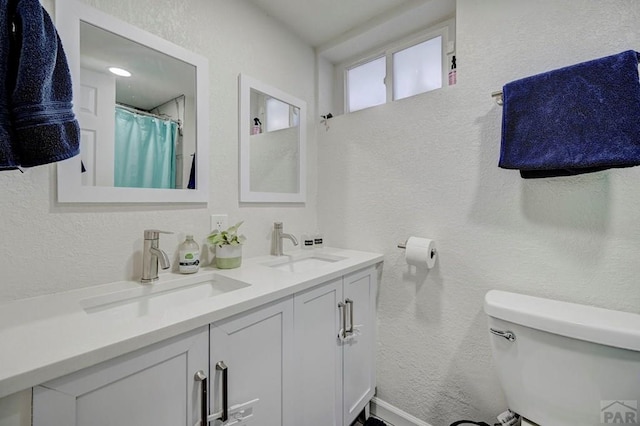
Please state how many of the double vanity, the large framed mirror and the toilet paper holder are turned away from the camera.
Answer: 0

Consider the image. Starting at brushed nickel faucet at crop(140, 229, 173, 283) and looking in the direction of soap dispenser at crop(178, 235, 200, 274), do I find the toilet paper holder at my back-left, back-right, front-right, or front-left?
front-right

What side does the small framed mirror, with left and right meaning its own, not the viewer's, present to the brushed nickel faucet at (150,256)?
right

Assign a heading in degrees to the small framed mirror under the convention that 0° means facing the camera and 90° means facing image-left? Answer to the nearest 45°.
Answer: approximately 315°

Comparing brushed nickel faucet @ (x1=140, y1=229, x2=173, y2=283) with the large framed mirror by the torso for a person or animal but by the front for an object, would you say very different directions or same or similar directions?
same or similar directions

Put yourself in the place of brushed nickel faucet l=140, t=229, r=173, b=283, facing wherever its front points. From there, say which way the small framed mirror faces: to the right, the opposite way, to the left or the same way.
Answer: the same way

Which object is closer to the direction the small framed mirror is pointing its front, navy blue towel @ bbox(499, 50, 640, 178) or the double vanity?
the navy blue towel

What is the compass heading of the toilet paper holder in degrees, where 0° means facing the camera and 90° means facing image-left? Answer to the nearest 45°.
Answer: approximately 45°

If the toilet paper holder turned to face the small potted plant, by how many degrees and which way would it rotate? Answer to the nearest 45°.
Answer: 0° — it already faces it

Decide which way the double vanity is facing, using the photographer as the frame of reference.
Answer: facing the viewer and to the right of the viewer

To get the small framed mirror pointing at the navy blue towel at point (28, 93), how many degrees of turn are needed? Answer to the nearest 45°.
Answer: approximately 90° to its right

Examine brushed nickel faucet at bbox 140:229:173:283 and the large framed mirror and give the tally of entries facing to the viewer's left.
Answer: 0
